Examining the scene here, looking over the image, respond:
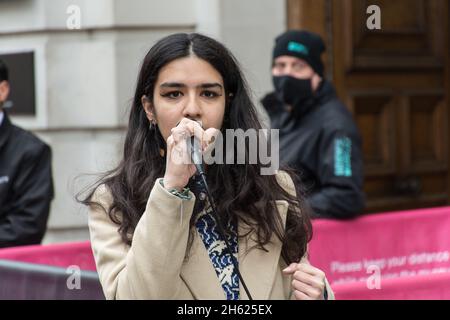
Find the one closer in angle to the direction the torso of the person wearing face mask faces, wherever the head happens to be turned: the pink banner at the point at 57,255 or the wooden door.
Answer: the pink banner

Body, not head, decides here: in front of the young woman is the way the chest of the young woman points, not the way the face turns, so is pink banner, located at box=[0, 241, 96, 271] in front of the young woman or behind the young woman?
behind

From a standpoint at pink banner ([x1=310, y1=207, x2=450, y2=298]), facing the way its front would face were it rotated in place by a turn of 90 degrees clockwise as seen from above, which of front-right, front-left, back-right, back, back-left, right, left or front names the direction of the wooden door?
right

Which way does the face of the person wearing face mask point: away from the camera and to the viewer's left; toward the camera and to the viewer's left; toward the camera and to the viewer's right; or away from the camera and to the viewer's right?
toward the camera and to the viewer's left

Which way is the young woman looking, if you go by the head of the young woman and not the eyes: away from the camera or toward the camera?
toward the camera

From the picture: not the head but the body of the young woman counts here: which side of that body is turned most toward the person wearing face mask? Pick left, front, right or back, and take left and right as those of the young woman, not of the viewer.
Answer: back

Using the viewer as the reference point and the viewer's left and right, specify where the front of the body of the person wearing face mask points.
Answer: facing the viewer and to the left of the viewer

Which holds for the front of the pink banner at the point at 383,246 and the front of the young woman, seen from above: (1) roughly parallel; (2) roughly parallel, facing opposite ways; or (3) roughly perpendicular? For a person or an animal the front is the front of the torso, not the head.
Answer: roughly parallel

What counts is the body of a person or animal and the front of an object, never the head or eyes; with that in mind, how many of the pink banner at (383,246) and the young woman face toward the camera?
2

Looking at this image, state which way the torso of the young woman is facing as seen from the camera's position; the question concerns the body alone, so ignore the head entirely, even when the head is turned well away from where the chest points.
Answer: toward the camera

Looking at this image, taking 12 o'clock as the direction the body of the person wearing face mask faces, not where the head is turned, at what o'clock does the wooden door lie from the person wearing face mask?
The wooden door is roughly at 5 o'clock from the person wearing face mask.

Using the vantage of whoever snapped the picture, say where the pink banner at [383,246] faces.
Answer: facing the viewer
